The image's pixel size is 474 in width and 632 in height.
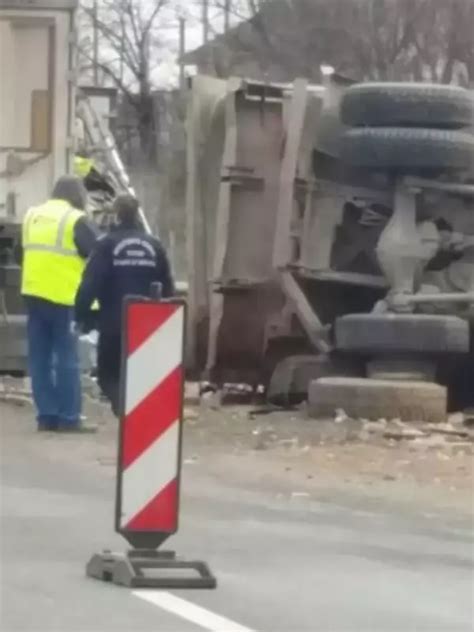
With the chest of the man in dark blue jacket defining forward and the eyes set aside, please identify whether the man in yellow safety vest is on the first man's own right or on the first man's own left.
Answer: on the first man's own left

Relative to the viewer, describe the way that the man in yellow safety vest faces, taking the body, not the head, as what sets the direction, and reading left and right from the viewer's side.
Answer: facing away from the viewer and to the right of the viewer

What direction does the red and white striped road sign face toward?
toward the camera

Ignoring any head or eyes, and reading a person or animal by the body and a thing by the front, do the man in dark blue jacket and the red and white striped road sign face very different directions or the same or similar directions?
very different directions

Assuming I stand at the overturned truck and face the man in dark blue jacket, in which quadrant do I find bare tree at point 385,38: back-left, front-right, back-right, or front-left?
back-right

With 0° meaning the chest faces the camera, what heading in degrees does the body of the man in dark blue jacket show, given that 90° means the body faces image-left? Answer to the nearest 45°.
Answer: approximately 180°

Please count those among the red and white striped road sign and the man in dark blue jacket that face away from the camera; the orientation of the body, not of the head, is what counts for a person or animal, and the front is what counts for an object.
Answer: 1

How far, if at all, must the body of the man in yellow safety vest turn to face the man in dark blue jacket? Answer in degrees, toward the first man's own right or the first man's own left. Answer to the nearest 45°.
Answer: approximately 90° to the first man's own right

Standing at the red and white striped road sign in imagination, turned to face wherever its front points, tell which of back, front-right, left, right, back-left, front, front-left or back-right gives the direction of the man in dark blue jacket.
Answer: back

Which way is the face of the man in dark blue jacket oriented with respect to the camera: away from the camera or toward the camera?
away from the camera

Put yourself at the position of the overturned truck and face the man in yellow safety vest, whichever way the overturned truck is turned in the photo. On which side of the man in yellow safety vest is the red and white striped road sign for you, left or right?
left

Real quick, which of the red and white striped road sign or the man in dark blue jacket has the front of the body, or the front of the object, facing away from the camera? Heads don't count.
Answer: the man in dark blue jacket
